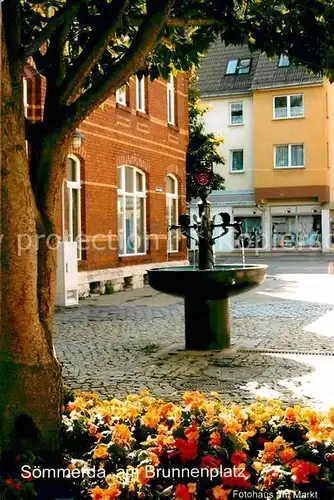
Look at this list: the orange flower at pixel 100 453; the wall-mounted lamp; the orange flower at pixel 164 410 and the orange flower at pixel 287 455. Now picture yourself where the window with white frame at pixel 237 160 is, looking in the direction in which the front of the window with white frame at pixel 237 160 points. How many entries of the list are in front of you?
4

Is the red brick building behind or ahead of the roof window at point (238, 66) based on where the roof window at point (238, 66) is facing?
ahead

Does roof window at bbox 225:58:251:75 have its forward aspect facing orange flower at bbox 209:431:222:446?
yes

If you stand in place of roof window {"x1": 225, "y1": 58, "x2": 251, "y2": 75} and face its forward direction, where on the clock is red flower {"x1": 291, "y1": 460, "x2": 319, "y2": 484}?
The red flower is roughly at 12 o'clock from the roof window.

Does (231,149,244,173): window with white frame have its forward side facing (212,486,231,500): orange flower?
yes

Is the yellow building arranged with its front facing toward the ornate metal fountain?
yes

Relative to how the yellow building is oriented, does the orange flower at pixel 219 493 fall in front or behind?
in front

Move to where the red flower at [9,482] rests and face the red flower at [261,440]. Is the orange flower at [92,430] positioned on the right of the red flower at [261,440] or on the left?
left

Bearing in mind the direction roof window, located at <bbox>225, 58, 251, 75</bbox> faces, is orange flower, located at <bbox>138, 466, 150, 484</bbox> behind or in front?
in front

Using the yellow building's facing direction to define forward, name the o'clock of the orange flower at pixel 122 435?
The orange flower is roughly at 12 o'clock from the yellow building.
